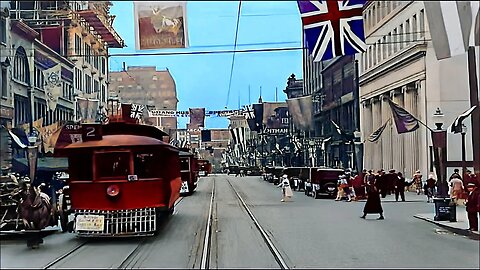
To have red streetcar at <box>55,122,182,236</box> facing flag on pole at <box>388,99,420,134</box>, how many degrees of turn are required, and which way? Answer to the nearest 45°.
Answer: approximately 135° to its left

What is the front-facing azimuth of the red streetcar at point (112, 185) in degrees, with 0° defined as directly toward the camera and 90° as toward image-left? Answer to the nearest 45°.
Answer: approximately 0°

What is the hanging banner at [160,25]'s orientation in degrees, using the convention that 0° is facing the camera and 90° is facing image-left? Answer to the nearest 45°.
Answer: approximately 0°

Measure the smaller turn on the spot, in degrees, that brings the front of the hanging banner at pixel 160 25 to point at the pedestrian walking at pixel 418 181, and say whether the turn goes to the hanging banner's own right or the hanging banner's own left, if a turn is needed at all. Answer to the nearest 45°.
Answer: approximately 135° to the hanging banner's own left

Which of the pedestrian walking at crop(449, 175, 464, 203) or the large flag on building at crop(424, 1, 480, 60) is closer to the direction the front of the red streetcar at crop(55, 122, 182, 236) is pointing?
the large flag on building

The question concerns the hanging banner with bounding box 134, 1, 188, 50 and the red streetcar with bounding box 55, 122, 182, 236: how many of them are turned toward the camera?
2

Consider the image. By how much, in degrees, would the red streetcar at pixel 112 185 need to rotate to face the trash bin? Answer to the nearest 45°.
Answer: approximately 90° to its left

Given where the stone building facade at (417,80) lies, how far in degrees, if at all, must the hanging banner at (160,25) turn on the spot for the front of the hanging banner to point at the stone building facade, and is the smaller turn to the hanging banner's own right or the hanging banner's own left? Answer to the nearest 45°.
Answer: approximately 135° to the hanging banner's own left
